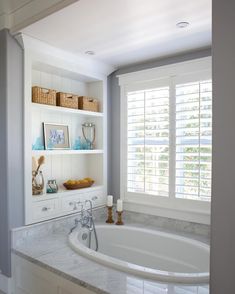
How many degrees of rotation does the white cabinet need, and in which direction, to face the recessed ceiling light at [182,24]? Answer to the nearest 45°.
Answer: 0° — it already faces it

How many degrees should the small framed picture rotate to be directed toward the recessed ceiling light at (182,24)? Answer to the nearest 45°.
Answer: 0° — it already faces it
